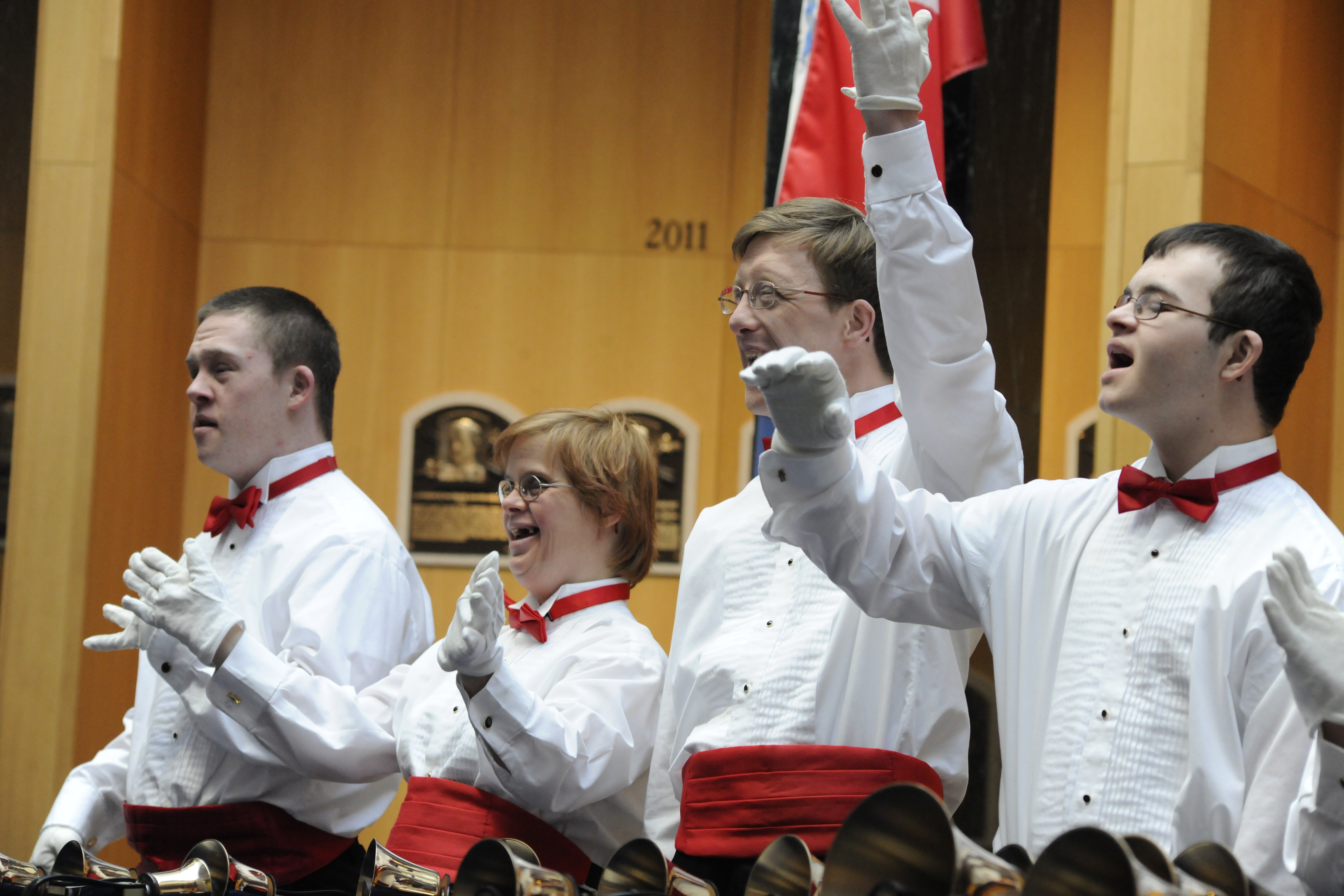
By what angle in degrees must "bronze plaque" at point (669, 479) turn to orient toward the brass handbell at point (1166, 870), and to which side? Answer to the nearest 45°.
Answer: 0° — it already faces it

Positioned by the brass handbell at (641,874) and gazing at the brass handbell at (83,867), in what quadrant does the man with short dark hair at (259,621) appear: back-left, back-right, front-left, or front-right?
front-right

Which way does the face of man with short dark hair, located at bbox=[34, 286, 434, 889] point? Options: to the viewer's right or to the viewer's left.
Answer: to the viewer's left

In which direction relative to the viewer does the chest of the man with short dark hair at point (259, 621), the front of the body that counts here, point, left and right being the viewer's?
facing the viewer and to the left of the viewer

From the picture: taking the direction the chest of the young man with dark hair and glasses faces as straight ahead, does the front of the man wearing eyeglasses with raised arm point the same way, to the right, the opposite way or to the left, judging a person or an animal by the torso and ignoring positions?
the same way

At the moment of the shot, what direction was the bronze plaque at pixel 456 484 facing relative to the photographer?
facing the viewer

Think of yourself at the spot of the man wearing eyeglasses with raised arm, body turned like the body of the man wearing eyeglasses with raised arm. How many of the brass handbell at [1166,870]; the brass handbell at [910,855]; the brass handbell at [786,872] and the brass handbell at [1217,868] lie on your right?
0

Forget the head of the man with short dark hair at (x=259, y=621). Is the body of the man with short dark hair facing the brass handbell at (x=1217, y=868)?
no

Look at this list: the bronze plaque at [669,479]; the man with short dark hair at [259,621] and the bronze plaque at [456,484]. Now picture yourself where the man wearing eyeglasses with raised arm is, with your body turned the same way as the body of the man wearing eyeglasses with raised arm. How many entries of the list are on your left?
0

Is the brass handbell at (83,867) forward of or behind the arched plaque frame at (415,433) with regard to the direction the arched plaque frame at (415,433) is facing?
forward

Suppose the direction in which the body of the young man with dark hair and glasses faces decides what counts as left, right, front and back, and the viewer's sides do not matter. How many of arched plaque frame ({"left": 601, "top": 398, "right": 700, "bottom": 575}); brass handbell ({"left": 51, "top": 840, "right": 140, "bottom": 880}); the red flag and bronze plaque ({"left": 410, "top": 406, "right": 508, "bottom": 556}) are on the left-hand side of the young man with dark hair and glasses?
0

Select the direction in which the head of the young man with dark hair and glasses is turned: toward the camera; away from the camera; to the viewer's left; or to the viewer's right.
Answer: to the viewer's left

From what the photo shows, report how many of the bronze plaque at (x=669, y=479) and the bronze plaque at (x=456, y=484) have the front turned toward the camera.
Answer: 2

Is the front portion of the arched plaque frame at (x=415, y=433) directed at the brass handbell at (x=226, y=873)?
yes

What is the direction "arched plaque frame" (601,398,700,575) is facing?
toward the camera
